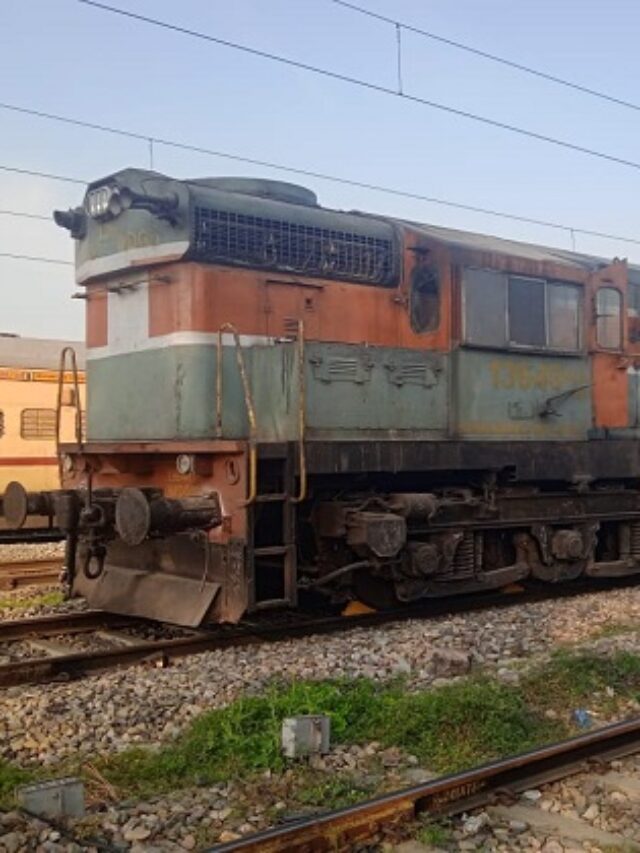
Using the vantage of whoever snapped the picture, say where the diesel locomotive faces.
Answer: facing the viewer and to the left of the viewer

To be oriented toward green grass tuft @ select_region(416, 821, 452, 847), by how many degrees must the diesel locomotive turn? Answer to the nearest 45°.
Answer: approximately 45° to its left

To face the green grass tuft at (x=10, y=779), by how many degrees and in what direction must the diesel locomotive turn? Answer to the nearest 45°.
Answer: approximately 45° to its left

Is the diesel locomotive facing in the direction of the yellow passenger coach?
no

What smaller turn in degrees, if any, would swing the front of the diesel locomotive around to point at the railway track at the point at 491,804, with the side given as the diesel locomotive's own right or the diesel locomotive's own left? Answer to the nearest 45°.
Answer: approximately 45° to the diesel locomotive's own left

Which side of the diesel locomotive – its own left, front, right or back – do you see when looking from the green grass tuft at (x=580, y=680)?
left

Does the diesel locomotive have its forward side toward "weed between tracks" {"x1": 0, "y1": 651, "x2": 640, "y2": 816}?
no
